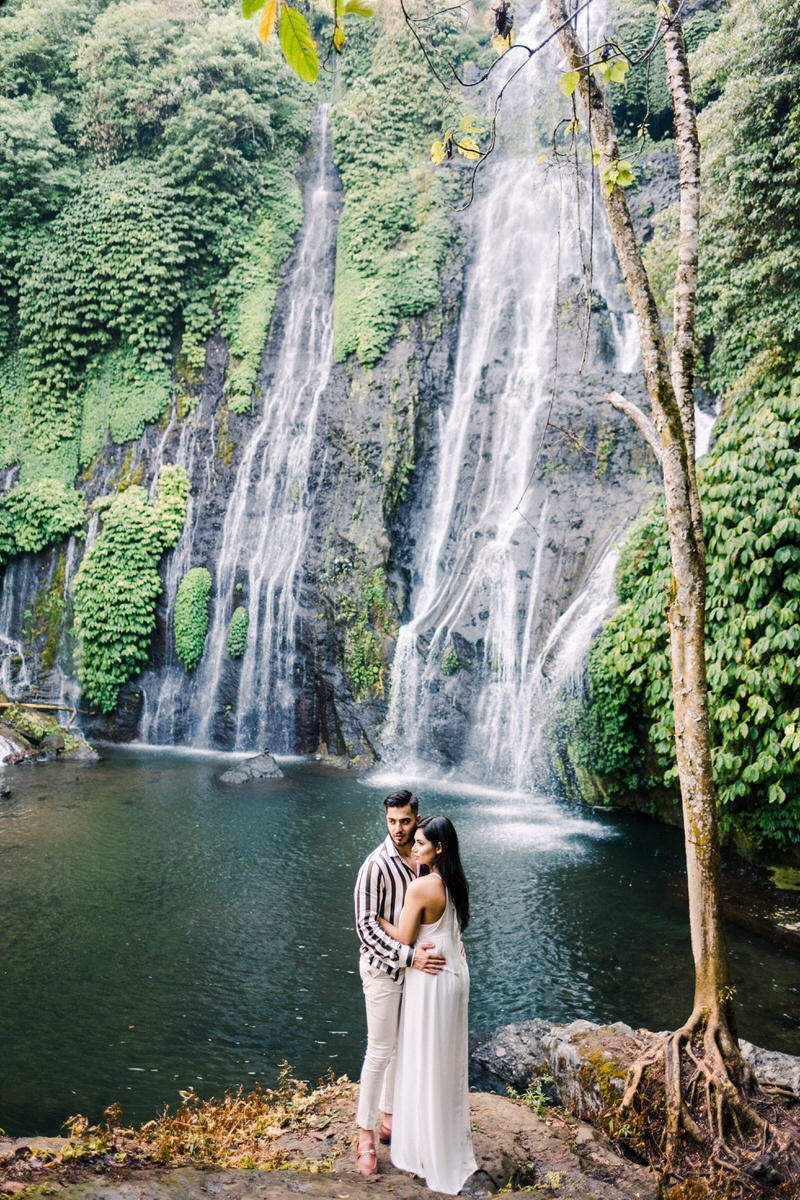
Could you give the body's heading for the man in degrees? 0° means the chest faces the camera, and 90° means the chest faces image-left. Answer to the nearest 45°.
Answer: approximately 315°

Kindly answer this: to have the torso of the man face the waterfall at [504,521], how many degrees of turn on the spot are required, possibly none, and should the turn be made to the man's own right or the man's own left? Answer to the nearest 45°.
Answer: approximately 135° to the man's own left

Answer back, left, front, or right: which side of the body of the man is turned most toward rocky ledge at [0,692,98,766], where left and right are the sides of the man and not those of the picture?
back

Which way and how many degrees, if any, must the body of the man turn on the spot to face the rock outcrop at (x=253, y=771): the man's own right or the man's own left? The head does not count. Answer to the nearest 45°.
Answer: approximately 135° to the man's own left

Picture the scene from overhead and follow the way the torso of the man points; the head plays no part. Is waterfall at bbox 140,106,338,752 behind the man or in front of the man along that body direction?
behind

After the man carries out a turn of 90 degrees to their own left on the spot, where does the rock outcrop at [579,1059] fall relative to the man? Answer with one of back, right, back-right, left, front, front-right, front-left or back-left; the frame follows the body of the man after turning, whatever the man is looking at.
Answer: front
